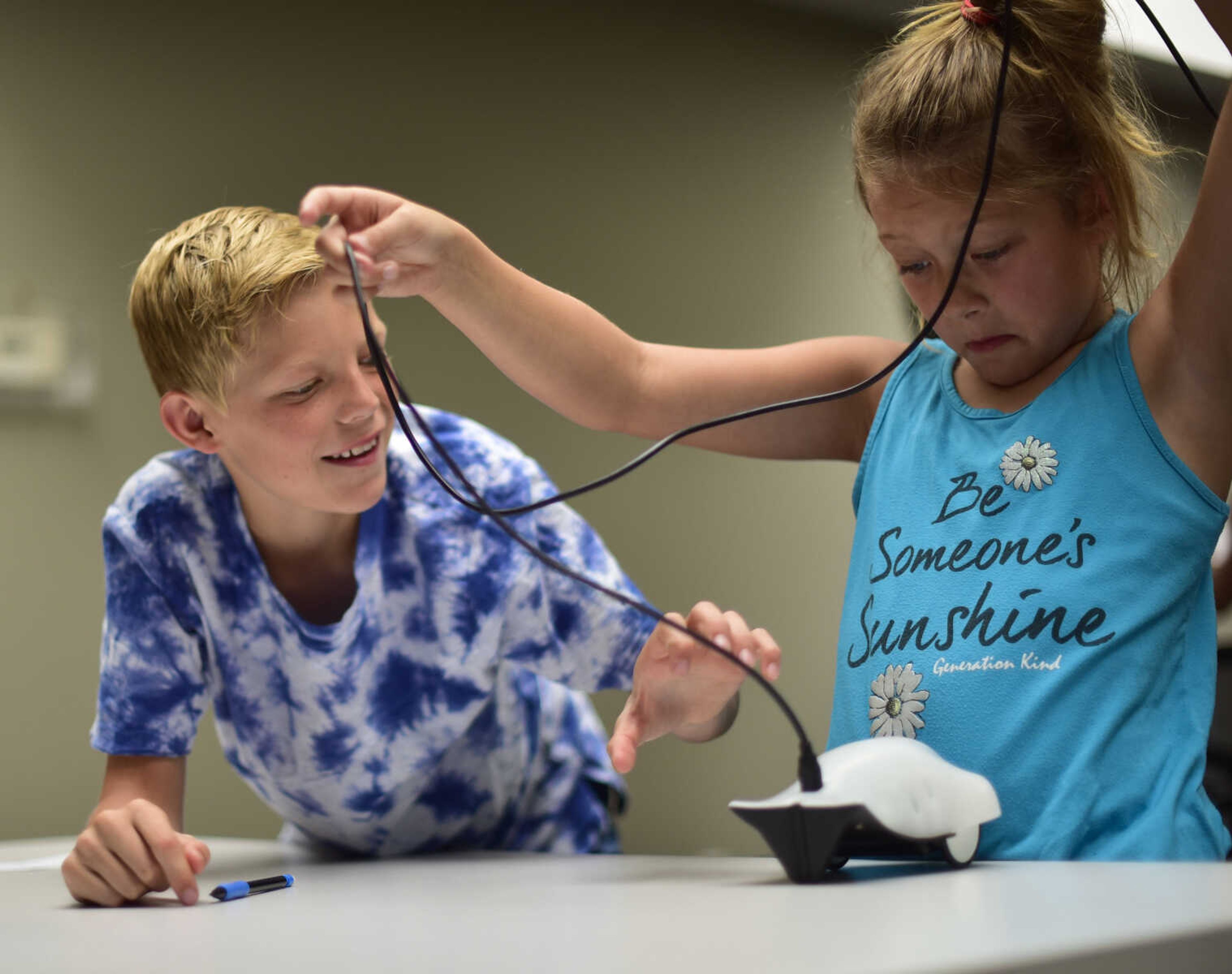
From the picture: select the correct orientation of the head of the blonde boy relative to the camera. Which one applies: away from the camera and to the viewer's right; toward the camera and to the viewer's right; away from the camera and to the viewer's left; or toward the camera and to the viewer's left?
toward the camera and to the viewer's right

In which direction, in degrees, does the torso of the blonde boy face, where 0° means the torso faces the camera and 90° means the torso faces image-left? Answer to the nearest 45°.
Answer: approximately 0°
